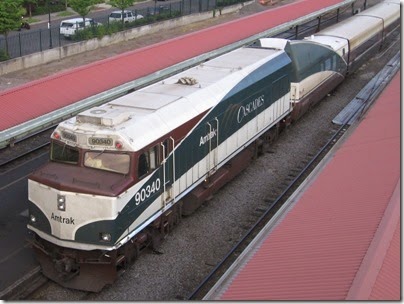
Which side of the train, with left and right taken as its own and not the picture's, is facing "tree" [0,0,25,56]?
right

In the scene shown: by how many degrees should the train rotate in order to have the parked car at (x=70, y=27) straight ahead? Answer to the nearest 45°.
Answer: approximately 135° to its right

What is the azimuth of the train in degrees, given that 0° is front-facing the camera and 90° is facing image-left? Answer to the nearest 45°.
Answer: approximately 45°
